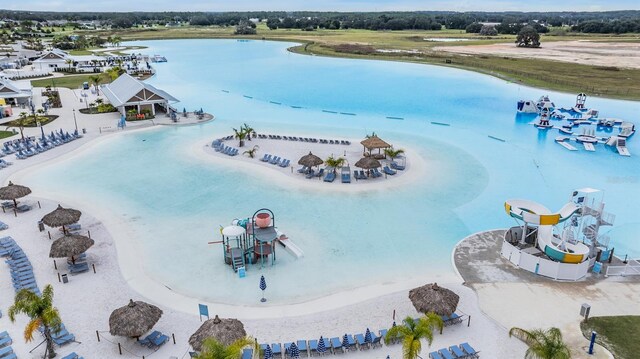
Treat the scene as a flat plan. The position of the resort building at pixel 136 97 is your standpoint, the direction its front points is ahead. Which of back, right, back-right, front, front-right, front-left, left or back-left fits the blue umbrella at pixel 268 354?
front-right

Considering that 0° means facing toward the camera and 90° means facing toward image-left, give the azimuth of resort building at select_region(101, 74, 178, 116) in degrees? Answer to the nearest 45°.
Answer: approximately 315°

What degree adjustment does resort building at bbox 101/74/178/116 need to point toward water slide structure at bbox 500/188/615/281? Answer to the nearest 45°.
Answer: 0° — it already faces it

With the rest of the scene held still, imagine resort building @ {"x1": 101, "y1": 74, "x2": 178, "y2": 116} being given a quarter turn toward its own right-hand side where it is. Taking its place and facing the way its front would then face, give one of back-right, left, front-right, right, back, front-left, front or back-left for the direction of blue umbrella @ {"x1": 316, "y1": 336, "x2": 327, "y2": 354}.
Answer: front-left

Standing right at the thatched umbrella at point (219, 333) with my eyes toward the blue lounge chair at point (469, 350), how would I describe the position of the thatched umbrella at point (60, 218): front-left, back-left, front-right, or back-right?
back-left

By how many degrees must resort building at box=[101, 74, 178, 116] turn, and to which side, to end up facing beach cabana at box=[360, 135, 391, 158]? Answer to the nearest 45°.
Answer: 0° — it already faces it

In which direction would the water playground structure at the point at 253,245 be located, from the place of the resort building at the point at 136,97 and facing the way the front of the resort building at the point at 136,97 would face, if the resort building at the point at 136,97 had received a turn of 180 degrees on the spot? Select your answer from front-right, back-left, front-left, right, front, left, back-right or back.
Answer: back-left

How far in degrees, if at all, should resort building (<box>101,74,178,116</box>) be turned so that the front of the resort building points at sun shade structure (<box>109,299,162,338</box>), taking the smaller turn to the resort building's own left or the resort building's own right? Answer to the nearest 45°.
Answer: approximately 45° to the resort building's own right

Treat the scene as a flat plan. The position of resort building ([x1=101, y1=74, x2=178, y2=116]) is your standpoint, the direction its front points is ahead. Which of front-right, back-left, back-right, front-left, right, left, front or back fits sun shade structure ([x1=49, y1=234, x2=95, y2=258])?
front-right

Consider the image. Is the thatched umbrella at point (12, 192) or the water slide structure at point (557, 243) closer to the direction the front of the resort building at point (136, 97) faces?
the water slide structure

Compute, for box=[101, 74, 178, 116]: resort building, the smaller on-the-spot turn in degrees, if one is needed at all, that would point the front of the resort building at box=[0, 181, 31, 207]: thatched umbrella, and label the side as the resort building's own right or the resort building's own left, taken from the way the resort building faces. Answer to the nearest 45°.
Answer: approximately 45° to the resort building's own right

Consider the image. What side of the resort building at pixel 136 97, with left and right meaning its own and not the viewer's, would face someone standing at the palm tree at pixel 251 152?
front

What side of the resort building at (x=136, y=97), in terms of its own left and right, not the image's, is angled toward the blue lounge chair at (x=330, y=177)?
front

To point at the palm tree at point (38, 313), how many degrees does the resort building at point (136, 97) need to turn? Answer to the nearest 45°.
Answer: approximately 45° to its right

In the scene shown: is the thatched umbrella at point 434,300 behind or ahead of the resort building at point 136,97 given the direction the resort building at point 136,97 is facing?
ahead

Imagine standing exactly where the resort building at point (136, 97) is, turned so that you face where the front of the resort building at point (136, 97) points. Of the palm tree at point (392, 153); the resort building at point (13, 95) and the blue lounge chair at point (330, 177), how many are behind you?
1

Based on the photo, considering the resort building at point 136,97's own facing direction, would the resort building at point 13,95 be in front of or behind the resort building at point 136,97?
behind
